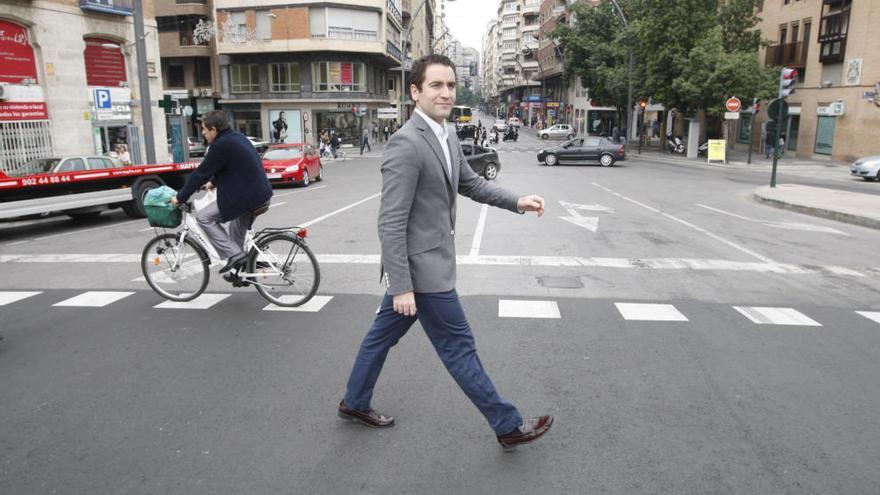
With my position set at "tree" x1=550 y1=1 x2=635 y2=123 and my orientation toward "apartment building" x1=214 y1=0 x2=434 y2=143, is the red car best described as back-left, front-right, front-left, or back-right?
front-left

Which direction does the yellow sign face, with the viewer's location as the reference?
facing the viewer

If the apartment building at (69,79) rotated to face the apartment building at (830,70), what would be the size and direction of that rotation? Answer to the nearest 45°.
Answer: approximately 45° to its left

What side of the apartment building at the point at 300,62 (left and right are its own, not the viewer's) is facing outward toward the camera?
front

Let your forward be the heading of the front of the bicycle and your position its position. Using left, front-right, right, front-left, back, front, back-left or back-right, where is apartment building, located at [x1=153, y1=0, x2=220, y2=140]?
right

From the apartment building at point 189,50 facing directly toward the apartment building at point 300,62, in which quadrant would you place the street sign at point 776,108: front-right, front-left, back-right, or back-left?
front-right

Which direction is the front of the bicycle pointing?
to the viewer's left

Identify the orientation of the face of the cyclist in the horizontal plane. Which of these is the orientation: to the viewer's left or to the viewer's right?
to the viewer's left

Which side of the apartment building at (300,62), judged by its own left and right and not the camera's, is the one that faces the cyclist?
front

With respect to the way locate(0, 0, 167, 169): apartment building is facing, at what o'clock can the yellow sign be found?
The yellow sign is roughly at 11 o'clock from the apartment building.

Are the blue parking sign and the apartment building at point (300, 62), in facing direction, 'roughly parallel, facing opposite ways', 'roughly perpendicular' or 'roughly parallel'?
roughly parallel

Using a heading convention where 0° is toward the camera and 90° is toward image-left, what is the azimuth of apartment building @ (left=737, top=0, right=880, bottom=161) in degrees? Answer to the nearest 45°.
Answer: approximately 45°

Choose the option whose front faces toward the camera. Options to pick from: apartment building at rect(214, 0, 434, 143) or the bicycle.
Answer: the apartment building

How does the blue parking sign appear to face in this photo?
toward the camera

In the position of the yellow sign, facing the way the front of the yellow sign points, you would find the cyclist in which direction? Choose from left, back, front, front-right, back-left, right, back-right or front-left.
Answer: front
